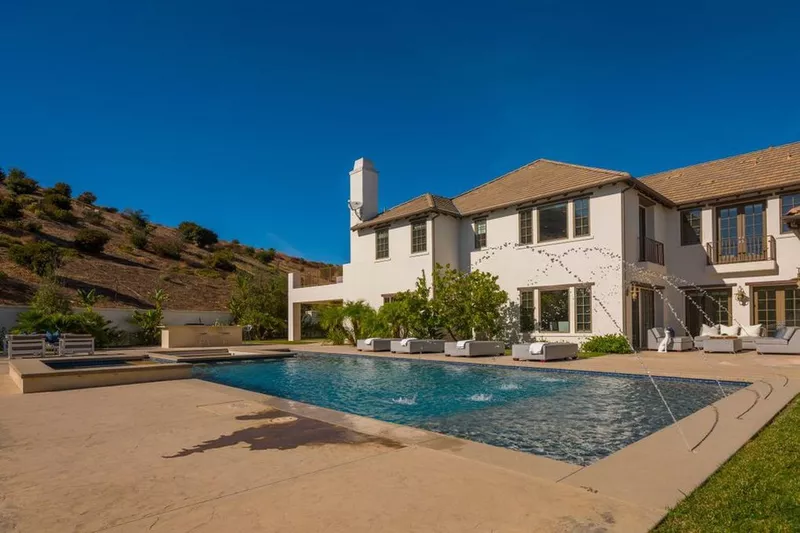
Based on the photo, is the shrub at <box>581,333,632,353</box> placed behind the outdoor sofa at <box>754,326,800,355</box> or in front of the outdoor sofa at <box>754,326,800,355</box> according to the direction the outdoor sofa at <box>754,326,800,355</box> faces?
in front

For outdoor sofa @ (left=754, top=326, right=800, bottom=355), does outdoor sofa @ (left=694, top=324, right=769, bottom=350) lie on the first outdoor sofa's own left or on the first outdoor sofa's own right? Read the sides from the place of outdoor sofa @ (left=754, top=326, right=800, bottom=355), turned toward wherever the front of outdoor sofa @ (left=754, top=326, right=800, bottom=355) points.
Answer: on the first outdoor sofa's own right

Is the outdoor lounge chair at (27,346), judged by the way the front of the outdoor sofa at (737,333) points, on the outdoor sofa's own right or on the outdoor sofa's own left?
on the outdoor sofa's own right

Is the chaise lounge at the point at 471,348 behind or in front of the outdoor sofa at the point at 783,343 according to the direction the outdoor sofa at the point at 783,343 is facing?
in front

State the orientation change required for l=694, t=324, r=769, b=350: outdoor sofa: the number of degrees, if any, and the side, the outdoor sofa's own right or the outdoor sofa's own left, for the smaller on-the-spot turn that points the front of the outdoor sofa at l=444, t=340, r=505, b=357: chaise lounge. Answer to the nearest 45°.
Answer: approximately 45° to the outdoor sofa's own right

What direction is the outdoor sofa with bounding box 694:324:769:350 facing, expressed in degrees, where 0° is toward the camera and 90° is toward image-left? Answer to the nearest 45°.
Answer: approximately 0°
